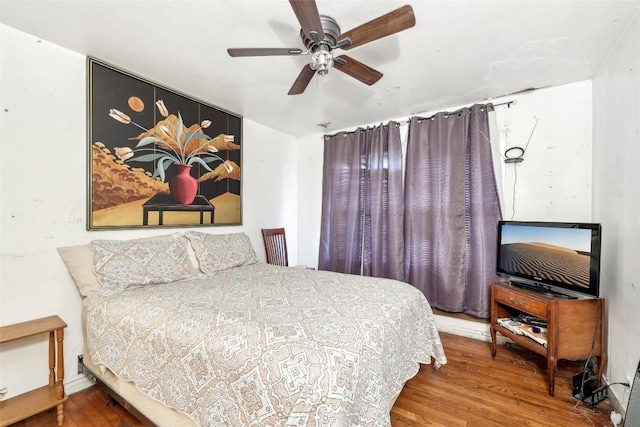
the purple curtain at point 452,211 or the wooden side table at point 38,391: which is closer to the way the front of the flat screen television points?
the wooden side table

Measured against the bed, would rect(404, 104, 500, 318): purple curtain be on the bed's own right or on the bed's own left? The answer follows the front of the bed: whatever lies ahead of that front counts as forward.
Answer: on the bed's own left

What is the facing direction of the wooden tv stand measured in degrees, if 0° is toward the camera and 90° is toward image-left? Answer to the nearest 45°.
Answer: approximately 45°

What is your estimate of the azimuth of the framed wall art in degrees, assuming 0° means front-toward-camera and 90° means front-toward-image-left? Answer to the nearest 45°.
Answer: approximately 315°

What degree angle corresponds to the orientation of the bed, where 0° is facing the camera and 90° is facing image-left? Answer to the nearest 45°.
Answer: approximately 315°

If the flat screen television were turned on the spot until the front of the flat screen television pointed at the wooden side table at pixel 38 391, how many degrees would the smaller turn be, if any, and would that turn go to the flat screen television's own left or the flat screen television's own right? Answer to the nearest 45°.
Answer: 0° — it already faces it
